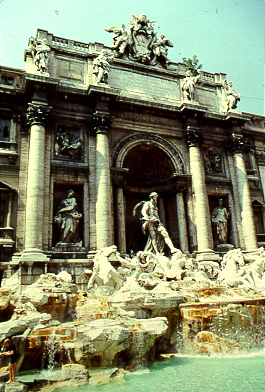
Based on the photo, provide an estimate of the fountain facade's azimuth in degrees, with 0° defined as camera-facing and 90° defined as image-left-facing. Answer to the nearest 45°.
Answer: approximately 315°
